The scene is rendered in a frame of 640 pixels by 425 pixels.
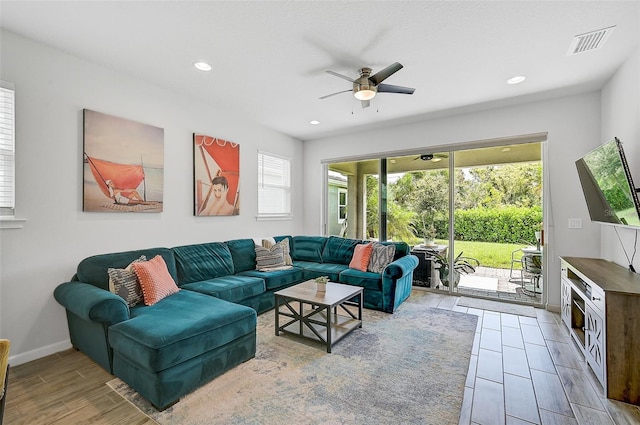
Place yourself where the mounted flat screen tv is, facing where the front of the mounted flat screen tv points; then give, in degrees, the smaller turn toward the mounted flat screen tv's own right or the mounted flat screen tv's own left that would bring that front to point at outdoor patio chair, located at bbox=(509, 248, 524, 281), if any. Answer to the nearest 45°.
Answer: approximately 90° to the mounted flat screen tv's own right

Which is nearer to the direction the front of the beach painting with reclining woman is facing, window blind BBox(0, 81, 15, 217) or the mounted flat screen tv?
the mounted flat screen tv

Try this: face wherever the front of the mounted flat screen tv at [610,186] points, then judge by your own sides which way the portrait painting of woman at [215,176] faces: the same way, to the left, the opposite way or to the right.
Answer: the opposite way

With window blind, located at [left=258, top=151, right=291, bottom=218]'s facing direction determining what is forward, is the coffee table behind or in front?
in front

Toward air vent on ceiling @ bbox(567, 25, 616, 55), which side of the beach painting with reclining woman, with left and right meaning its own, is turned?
front

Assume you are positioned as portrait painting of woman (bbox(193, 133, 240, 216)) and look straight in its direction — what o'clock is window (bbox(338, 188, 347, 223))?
The window is roughly at 10 o'clock from the portrait painting of woman.

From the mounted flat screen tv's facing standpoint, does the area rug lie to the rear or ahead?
ahead

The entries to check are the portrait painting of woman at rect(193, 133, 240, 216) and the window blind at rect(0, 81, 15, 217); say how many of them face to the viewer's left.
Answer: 0

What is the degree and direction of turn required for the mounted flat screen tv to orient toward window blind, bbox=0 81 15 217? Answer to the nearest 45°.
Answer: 0° — it already faces it

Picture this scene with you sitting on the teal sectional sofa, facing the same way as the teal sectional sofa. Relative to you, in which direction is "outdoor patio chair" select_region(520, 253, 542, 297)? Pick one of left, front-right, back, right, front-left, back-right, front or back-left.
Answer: front-left

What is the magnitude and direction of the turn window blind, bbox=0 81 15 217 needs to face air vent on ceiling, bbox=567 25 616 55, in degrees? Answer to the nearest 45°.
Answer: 0° — it already faces it

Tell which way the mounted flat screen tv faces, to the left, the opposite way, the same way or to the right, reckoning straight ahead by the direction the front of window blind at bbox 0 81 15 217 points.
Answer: the opposite way

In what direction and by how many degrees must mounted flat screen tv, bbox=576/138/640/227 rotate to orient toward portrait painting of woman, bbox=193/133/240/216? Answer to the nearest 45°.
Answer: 0° — it already faces it

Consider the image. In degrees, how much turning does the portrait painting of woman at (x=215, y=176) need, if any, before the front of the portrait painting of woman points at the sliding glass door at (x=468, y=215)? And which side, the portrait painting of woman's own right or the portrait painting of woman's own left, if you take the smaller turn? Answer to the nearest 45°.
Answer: approximately 45° to the portrait painting of woman's own left
